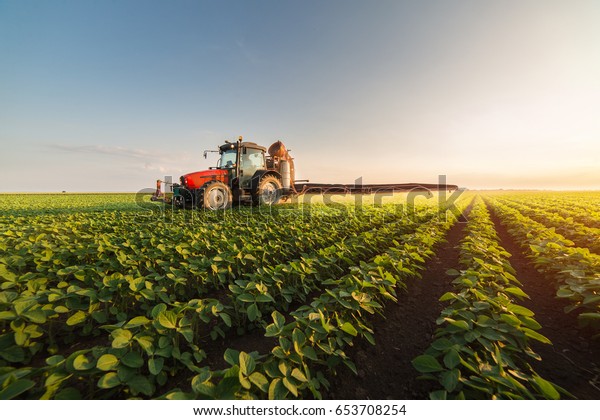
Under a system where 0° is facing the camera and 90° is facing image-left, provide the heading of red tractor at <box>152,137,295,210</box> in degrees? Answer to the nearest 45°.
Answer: approximately 45°

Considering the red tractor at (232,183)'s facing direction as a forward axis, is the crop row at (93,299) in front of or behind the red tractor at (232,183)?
in front

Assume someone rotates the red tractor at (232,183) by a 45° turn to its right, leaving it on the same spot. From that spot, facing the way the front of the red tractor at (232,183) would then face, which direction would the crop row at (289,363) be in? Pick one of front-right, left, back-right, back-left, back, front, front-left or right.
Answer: left
